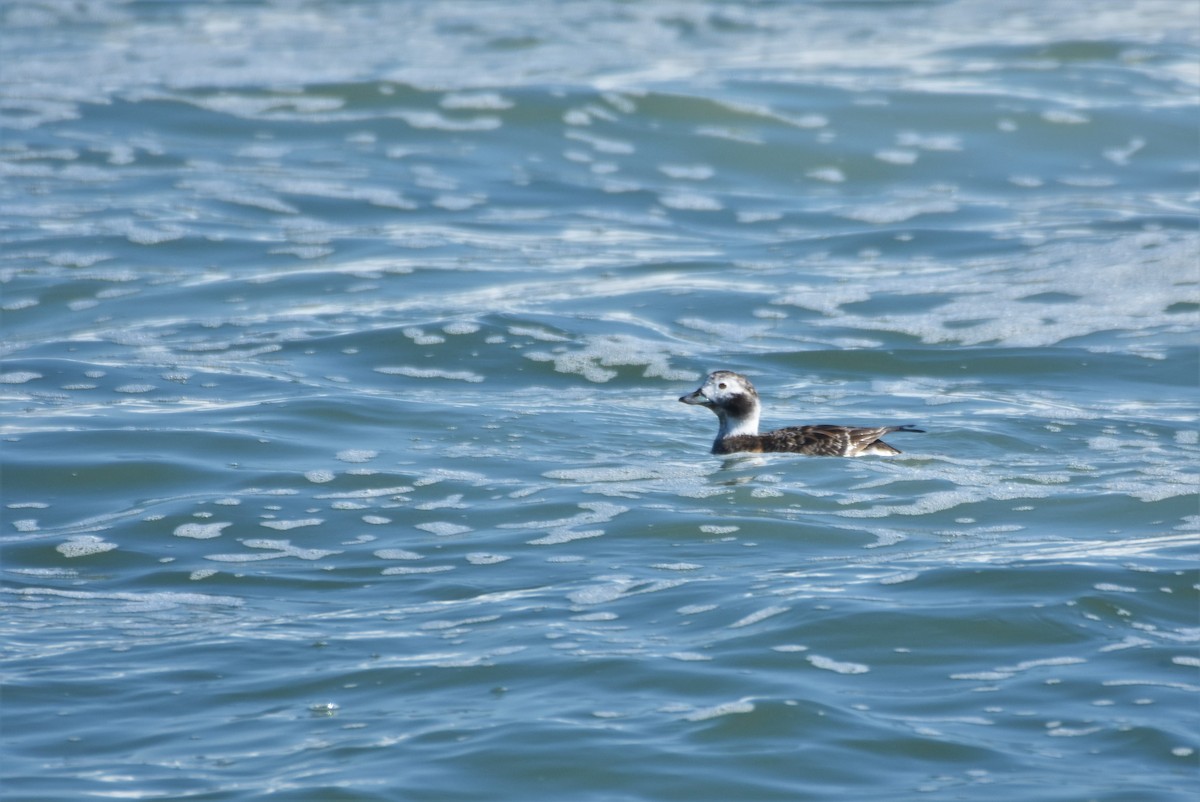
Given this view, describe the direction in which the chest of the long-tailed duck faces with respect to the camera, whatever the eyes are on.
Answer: to the viewer's left
